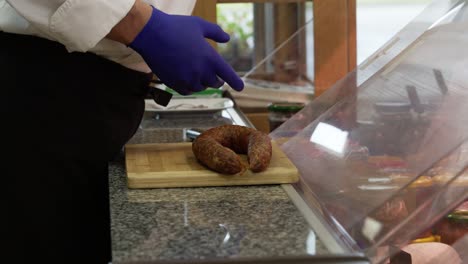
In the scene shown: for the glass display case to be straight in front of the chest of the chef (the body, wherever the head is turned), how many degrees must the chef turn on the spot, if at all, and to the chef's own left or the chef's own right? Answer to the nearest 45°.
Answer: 0° — they already face it

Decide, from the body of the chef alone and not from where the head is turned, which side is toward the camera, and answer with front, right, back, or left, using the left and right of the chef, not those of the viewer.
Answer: right
